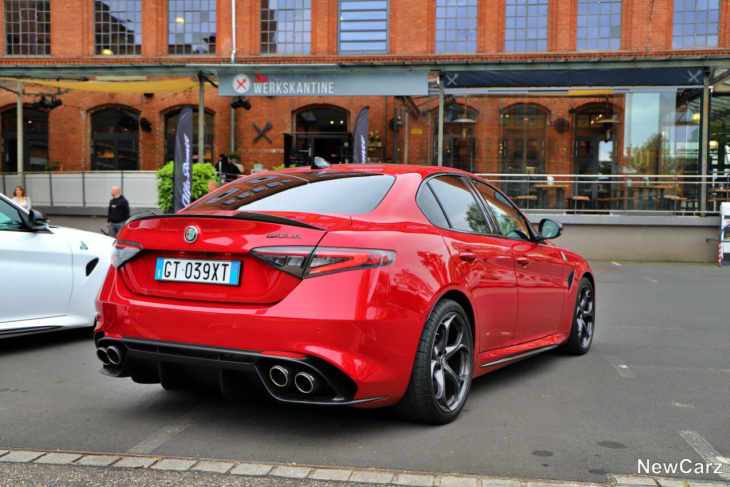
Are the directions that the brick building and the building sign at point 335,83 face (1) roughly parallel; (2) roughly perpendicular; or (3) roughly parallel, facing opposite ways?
roughly parallel

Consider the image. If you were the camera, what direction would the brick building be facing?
facing the viewer

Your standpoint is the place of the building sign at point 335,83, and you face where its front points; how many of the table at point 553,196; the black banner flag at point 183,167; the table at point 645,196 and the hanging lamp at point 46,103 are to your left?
2

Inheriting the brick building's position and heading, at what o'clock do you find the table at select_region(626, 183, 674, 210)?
The table is roughly at 11 o'clock from the brick building.

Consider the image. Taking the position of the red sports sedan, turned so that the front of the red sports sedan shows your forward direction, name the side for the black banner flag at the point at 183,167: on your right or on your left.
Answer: on your left

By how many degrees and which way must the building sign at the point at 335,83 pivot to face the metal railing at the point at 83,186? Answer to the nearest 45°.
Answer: approximately 135° to its right

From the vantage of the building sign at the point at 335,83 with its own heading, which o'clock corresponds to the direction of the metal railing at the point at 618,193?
The metal railing is roughly at 9 o'clock from the building sign.

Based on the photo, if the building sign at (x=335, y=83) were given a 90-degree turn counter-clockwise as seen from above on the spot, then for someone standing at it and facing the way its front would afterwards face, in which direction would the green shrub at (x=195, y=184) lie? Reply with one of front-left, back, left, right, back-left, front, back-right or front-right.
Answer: back

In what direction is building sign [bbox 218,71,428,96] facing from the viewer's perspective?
toward the camera

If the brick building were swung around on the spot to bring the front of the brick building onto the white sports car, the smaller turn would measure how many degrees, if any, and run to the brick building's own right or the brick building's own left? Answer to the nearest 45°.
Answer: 0° — it already faces it

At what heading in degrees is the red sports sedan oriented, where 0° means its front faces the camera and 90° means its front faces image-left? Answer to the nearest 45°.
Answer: approximately 225°

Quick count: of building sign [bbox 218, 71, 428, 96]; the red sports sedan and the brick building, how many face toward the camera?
2

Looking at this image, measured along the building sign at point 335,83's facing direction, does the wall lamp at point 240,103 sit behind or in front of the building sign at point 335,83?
behind

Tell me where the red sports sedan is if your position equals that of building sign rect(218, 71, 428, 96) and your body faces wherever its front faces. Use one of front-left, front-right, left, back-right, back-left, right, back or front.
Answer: front

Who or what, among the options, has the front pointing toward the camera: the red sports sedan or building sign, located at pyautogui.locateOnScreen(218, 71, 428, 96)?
the building sign

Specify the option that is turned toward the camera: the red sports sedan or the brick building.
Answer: the brick building

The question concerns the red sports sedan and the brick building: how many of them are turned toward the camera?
1
